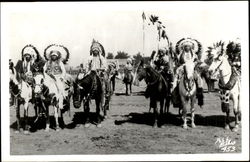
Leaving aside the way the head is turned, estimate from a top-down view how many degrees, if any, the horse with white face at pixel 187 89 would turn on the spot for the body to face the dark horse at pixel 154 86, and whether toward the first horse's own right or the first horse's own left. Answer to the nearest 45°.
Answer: approximately 90° to the first horse's own right

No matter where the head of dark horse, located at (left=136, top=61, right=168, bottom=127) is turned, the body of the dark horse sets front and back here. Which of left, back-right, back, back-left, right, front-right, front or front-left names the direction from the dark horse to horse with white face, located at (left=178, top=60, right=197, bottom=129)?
back-left

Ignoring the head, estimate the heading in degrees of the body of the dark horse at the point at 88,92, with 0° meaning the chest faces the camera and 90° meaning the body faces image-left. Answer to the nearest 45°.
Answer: approximately 45°

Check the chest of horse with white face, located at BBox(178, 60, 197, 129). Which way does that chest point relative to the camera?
toward the camera
